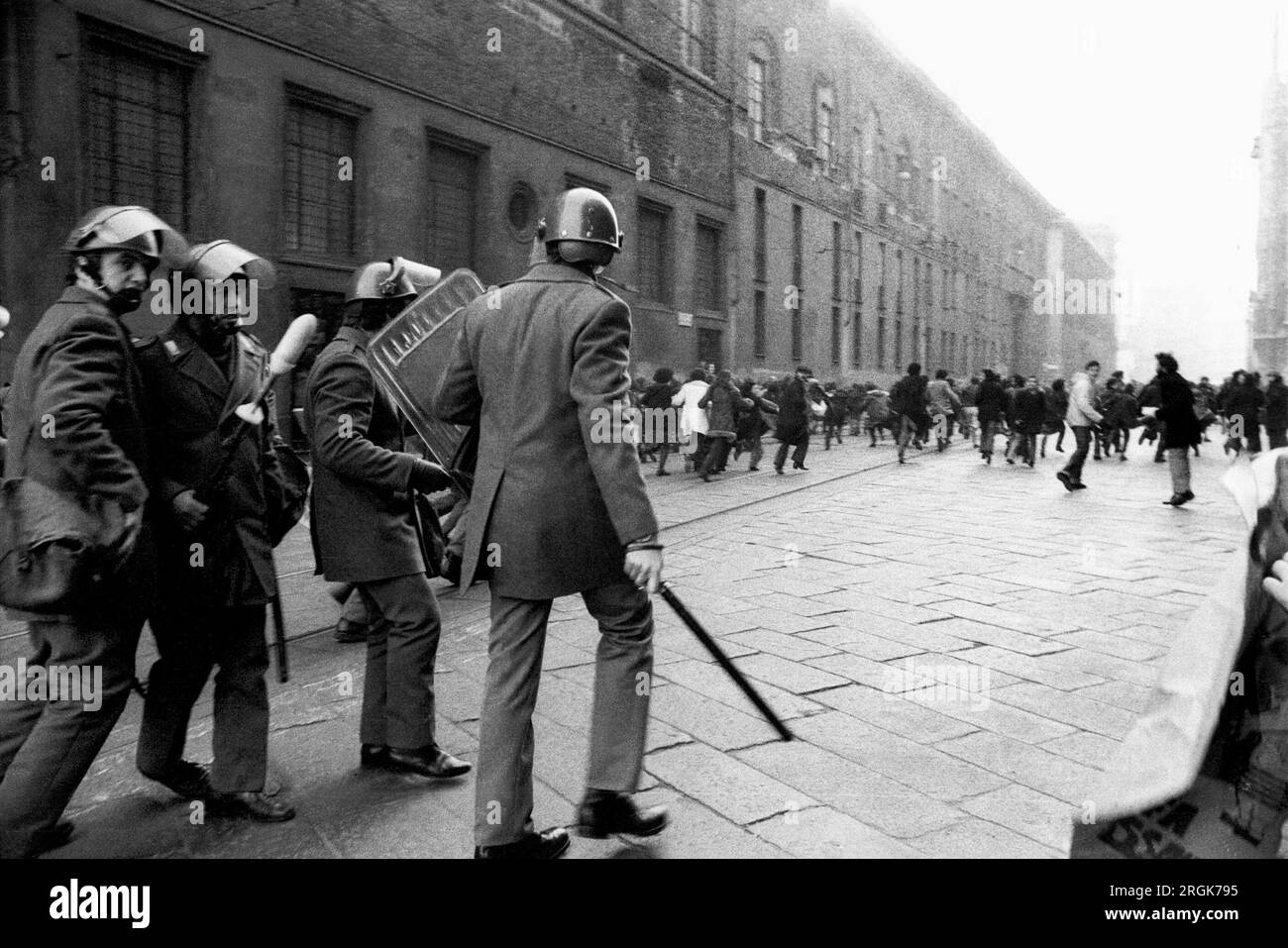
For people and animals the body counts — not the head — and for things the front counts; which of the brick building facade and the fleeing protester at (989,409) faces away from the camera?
the fleeing protester

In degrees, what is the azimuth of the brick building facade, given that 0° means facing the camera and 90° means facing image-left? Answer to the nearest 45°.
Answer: approximately 315°

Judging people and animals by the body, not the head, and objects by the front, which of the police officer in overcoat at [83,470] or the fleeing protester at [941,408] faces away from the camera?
the fleeing protester

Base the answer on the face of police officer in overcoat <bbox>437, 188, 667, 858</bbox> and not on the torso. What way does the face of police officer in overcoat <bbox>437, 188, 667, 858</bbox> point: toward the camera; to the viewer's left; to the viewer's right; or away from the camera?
away from the camera

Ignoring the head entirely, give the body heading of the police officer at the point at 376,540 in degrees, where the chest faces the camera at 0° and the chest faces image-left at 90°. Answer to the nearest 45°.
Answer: approximately 270°

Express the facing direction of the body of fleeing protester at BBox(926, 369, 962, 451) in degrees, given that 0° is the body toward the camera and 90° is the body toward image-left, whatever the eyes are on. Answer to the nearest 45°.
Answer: approximately 180°

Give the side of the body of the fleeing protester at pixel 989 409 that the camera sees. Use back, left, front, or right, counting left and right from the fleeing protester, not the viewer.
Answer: back

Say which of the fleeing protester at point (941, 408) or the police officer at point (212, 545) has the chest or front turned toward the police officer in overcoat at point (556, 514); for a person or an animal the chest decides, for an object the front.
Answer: the police officer

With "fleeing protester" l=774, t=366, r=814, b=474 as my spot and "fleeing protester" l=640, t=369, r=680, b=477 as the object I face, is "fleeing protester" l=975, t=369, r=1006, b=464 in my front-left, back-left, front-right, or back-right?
back-right
